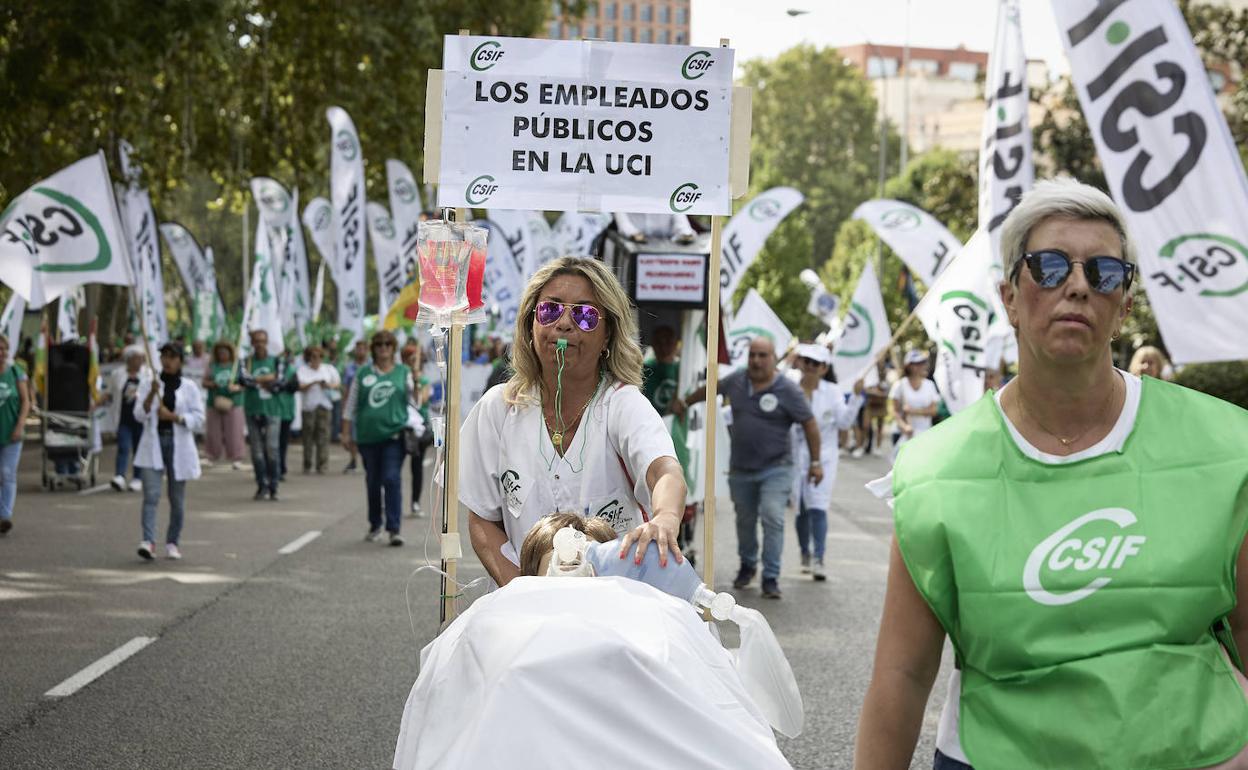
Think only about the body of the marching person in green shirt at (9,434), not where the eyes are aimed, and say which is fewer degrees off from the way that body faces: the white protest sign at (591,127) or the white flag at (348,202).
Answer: the white protest sign

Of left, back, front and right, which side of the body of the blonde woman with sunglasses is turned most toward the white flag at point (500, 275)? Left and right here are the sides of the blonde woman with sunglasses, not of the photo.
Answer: back

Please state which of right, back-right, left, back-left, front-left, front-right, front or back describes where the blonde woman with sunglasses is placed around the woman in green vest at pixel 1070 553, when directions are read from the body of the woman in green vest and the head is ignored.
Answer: back-right

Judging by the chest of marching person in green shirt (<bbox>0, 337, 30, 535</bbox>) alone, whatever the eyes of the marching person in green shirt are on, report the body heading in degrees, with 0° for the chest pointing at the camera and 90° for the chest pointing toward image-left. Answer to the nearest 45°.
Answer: approximately 0°

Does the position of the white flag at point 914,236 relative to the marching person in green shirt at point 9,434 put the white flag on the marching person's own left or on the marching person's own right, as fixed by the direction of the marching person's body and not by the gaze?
on the marching person's own left

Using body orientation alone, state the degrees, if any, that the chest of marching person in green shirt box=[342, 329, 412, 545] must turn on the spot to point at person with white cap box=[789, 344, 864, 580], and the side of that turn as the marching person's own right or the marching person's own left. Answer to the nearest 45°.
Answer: approximately 45° to the marching person's own left

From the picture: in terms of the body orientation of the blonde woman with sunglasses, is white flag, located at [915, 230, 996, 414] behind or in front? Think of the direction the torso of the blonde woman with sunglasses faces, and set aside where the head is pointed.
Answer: behind

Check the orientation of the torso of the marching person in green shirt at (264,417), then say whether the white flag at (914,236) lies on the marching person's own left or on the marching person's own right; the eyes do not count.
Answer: on the marching person's own left

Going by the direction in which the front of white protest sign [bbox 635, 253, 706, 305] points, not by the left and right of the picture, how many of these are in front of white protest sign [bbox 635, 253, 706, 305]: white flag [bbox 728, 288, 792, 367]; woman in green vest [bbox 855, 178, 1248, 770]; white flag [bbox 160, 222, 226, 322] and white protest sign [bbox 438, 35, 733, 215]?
2

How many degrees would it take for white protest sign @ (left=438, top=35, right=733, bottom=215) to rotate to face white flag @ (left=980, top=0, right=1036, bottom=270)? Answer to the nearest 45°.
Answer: approximately 135° to its left
